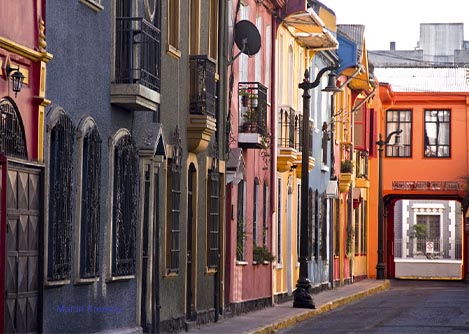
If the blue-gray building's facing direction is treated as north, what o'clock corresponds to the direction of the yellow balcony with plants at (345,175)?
The yellow balcony with plants is roughly at 8 o'clock from the blue-gray building.

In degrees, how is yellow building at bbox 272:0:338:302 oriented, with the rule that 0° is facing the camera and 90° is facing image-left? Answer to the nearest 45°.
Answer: approximately 315°

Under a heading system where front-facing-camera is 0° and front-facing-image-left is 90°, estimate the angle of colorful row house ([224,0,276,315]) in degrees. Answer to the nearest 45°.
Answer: approximately 315°

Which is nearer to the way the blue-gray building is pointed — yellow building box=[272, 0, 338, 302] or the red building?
the red building

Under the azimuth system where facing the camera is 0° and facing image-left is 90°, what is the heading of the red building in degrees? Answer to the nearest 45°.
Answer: approximately 315°

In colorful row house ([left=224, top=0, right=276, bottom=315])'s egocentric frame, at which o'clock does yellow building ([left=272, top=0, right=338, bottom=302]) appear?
The yellow building is roughly at 8 o'clock from the colorful row house.

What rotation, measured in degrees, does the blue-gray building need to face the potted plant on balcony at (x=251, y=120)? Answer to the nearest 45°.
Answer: approximately 135° to its left

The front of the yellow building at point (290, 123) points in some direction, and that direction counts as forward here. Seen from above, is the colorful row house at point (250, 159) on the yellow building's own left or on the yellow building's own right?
on the yellow building's own right

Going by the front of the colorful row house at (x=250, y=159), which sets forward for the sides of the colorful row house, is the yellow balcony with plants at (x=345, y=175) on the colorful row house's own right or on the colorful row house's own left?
on the colorful row house's own left
